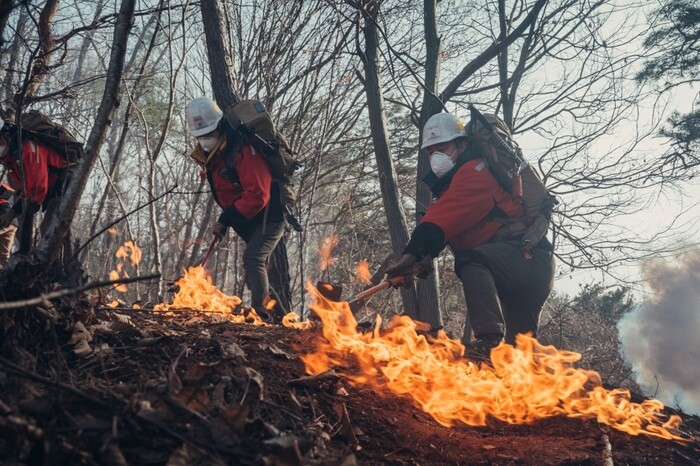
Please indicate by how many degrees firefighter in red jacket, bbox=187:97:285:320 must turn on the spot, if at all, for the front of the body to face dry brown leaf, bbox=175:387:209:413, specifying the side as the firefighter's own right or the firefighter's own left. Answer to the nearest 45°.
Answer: approximately 45° to the firefighter's own left

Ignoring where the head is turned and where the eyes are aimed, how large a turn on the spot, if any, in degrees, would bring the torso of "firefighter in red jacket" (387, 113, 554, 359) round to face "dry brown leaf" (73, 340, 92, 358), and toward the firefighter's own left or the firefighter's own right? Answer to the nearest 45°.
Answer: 0° — they already face it

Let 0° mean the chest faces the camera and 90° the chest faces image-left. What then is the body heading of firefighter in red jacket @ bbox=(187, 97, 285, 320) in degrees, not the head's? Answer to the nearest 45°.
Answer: approximately 45°

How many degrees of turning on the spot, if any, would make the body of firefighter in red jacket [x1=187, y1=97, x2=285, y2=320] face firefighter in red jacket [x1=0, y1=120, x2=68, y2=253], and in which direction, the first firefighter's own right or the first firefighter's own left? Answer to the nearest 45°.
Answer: approximately 90° to the first firefighter's own right

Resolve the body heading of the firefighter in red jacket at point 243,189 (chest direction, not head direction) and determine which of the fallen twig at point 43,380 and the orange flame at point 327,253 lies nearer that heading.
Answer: the fallen twig

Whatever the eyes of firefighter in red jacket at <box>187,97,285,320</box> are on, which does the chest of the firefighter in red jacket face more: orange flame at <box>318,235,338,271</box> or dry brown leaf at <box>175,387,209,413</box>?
the dry brown leaf
